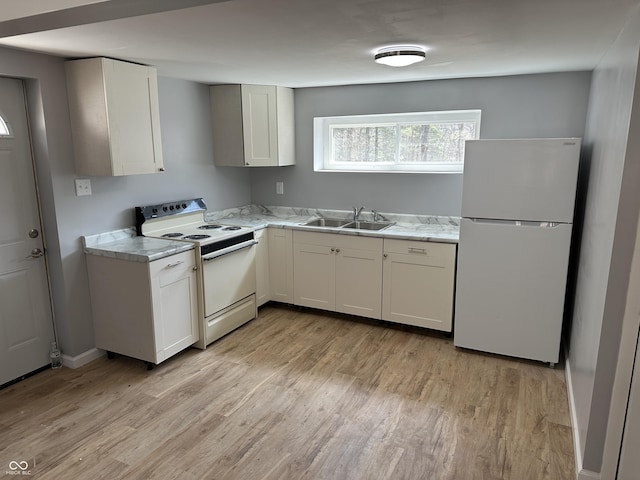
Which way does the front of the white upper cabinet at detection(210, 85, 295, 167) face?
toward the camera

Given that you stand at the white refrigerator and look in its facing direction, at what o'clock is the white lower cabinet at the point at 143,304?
The white lower cabinet is roughly at 2 o'clock from the white refrigerator.

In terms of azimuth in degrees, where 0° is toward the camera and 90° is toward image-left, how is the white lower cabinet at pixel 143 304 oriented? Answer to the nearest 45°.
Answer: approximately 315°

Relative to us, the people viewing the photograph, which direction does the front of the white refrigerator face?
facing the viewer

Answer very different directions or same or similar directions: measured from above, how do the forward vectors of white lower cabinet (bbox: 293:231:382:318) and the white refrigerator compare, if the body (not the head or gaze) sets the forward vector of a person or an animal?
same or similar directions

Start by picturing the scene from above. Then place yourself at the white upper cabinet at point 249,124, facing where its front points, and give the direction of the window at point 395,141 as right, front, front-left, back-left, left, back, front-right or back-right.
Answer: left

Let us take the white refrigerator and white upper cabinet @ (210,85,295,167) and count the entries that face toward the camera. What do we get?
2

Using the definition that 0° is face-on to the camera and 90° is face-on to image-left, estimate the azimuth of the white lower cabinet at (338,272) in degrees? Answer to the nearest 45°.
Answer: approximately 45°

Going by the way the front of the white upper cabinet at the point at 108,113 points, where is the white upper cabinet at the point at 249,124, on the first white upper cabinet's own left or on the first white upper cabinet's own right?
on the first white upper cabinet's own left

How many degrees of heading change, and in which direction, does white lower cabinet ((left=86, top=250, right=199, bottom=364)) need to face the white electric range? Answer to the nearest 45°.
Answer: approximately 90° to its left

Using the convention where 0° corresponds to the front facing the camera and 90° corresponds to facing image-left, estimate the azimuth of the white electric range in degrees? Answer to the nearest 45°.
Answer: approximately 315°

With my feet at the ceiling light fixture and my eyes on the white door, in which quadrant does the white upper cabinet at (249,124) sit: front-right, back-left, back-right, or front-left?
front-right

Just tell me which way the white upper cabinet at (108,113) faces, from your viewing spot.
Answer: facing the viewer and to the right of the viewer

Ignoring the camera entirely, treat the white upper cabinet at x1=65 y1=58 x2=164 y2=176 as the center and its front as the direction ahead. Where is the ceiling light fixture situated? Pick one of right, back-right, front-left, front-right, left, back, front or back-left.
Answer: front

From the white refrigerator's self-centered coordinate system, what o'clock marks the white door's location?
The white door is roughly at 2 o'clock from the white refrigerator.

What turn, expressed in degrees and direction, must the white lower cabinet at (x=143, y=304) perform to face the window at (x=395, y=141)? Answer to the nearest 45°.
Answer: approximately 45° to its left

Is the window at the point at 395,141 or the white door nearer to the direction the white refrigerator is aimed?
the white door
